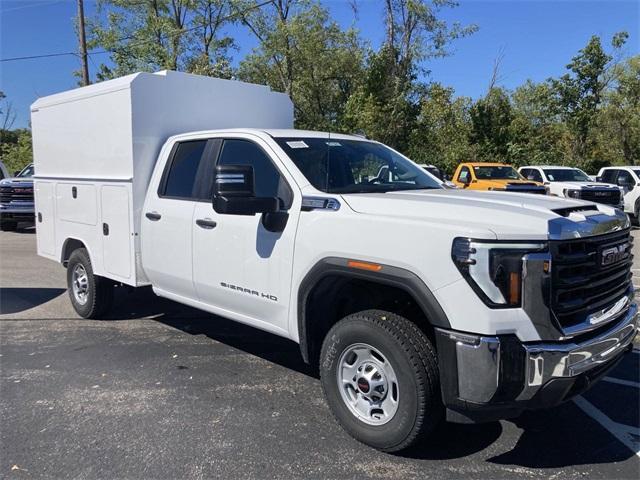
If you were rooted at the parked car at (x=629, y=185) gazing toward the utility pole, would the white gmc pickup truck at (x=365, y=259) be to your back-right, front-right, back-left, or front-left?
front-left

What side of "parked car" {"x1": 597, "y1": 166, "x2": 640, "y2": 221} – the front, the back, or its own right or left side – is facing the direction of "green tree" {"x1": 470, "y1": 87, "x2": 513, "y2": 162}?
back

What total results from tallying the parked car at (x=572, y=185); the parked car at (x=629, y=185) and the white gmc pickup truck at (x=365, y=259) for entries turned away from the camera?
0

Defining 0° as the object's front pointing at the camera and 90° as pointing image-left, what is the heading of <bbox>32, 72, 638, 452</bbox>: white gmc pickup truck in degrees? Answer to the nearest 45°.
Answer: approximately 315°

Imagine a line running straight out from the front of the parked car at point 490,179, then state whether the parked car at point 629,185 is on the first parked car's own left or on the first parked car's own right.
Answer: on the first parked car's own left

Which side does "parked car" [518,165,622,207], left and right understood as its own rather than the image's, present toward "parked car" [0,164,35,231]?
right

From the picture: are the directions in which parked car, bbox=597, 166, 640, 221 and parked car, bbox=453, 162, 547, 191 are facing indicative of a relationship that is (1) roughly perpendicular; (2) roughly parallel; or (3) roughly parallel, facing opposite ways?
roughly parallel

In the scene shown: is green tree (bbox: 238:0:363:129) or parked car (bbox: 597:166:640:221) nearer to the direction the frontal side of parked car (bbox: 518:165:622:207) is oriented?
the parked car

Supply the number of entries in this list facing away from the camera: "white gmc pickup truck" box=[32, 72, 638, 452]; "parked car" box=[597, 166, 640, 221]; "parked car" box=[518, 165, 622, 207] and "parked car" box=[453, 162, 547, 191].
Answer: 0

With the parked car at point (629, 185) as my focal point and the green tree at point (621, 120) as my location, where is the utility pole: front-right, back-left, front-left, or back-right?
front-right

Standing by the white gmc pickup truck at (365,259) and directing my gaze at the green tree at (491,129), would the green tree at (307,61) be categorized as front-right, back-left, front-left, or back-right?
front-left

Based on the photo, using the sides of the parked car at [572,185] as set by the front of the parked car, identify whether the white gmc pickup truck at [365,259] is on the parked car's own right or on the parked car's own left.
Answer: on the parked car's own right

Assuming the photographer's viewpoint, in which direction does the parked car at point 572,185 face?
facing the viewer and to the right of the viewer

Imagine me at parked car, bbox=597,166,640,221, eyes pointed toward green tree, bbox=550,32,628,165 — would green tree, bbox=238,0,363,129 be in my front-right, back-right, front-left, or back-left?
front-left
